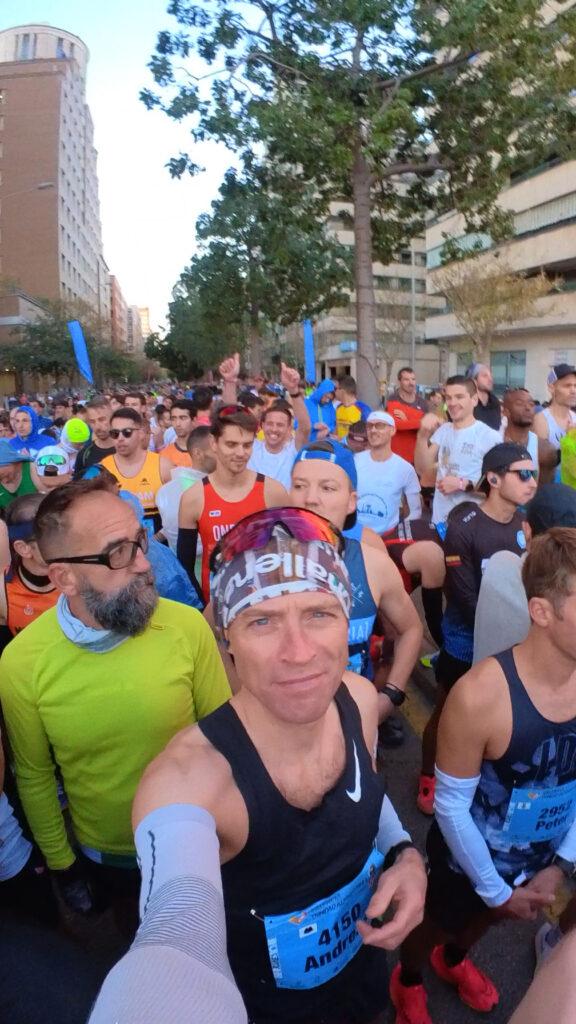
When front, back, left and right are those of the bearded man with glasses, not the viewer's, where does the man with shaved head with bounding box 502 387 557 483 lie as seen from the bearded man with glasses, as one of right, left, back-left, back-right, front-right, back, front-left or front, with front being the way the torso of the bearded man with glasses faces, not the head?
left

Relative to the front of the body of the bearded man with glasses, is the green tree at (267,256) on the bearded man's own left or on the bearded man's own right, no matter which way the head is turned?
on the bearded man's own left

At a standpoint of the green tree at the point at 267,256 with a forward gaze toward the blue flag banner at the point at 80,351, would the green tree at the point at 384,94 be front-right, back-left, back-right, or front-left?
back-left

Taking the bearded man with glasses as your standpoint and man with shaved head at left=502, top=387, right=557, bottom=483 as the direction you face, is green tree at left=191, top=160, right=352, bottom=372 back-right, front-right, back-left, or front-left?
front-left

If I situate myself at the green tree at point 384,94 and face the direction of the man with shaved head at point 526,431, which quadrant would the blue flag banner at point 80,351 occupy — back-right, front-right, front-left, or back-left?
back-right

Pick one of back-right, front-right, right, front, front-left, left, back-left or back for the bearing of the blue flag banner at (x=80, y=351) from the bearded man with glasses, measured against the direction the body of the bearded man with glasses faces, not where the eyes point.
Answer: back-left

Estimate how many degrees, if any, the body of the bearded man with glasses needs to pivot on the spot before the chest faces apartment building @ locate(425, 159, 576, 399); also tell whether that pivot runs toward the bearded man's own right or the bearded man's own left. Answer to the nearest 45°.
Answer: approximately 90° to the bearded man's own left

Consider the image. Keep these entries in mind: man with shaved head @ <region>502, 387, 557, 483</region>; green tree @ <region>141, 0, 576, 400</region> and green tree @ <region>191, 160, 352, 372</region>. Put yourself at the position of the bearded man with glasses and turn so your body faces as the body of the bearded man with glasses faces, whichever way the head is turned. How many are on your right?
0

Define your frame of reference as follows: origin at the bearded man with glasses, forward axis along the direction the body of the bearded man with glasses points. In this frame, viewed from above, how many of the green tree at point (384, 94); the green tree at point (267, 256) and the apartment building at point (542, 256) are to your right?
0

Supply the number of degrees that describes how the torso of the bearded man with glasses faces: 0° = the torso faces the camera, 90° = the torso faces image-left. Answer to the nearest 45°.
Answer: approximately 315°

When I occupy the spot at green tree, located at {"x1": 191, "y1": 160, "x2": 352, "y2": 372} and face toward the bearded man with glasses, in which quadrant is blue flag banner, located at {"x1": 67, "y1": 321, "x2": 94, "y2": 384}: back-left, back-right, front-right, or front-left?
back-right

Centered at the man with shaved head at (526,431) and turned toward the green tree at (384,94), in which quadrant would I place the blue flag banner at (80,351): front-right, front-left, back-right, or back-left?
front-left

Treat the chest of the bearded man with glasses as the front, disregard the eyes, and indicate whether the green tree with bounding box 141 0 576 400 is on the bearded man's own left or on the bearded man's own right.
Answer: on the bearded man's own left
